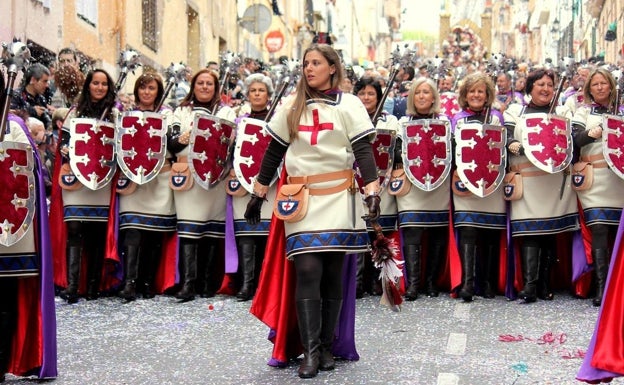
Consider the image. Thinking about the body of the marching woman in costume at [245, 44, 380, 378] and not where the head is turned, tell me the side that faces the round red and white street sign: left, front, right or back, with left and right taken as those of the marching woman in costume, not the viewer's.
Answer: back

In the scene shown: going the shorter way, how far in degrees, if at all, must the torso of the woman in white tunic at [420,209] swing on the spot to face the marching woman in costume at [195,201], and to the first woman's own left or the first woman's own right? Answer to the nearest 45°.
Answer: approximately 90° to the first woman's own right

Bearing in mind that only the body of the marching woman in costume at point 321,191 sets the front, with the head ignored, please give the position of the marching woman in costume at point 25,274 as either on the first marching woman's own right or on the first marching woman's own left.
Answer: on the first marching woman's own right

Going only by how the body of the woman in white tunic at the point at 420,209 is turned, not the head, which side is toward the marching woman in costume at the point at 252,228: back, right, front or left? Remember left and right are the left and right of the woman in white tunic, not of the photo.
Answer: right

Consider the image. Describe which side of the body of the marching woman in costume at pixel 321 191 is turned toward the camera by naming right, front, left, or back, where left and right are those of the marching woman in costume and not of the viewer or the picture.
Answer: front

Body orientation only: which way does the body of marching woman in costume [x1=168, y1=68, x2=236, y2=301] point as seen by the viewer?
toward the camera
